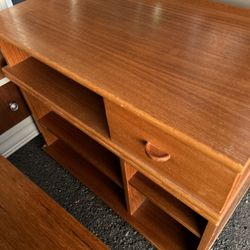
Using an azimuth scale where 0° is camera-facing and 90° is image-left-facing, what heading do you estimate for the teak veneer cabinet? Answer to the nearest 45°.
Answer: approximately 45°
